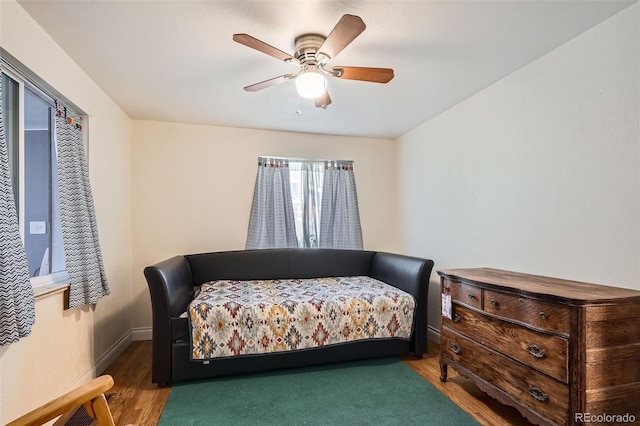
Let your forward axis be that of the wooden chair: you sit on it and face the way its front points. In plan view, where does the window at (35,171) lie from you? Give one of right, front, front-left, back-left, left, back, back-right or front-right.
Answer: front-left

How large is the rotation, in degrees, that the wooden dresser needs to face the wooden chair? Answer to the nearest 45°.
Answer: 0° — it already faces it

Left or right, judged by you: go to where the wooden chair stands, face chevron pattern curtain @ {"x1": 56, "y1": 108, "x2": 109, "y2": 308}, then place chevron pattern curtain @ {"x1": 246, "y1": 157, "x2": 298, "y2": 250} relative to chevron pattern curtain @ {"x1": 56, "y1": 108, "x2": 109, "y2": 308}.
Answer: right

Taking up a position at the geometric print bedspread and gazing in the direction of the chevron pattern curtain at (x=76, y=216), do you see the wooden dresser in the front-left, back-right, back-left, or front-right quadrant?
back-left

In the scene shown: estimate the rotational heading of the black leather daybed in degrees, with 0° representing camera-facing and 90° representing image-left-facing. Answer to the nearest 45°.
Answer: approximately 0°

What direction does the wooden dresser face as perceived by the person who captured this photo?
facing the viewer and to the left of the viewer

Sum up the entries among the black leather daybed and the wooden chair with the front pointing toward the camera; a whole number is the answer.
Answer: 1

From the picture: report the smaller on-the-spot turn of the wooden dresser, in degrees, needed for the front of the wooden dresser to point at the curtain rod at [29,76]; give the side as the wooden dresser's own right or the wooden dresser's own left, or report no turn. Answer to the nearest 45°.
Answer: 0° — it already faces it

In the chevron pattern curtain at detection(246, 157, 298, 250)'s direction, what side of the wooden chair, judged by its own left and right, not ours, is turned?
front

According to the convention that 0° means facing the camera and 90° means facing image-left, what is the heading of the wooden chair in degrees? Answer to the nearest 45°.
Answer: approximately 225°

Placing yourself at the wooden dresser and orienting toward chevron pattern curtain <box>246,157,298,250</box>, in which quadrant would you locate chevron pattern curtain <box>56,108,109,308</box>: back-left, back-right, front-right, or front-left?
front-left

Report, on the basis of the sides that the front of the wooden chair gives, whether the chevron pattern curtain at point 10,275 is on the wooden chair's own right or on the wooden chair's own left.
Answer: on the wooden chair's own left
